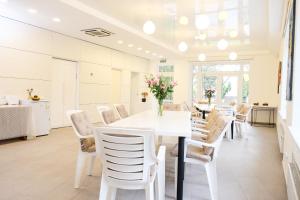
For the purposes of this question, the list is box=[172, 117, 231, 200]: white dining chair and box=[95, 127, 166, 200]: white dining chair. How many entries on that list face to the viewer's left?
1

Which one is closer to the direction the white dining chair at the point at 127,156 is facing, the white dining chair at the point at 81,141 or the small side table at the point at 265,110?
the small side table

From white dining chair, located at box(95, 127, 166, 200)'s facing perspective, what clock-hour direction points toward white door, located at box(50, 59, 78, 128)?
The white door is roughly at 10 o'clock from the white dining chair.

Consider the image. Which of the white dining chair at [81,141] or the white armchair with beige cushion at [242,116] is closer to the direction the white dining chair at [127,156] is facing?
the white armchair with beige cushion

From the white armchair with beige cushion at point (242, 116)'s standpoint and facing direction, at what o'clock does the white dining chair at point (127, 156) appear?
The white dining chair is roughly at 11 o'clock from the white armchair with beige cushion.

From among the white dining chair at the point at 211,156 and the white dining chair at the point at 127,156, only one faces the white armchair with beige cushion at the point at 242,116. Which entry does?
the white dining chair at the point at 127,156

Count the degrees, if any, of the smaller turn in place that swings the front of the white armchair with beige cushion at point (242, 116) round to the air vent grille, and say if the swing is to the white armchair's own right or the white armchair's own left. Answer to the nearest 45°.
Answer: approximately 45° to the white armchair's own right

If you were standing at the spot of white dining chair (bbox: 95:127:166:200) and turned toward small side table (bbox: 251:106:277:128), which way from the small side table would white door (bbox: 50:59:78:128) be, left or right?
left

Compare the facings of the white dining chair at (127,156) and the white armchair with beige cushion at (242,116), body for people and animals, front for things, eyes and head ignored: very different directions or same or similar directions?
very different directions

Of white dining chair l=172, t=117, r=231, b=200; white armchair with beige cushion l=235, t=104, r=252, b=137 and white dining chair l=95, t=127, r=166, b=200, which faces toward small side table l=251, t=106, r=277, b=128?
white dining chair l=95, t=127, r=166, b=200

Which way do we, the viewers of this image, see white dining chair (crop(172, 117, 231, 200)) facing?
facing to the left of the viewer

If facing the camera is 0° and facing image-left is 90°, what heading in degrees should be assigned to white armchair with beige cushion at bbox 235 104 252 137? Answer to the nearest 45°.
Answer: approximately 45°

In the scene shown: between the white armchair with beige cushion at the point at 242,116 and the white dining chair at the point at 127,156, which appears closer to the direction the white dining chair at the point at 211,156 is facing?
the white dining chair

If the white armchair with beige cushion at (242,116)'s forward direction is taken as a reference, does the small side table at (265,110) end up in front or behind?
behind
